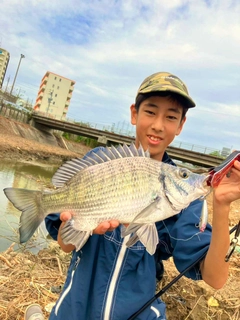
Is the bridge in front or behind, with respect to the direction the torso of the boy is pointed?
behind

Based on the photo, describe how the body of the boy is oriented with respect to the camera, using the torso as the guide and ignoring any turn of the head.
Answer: toward the camera
